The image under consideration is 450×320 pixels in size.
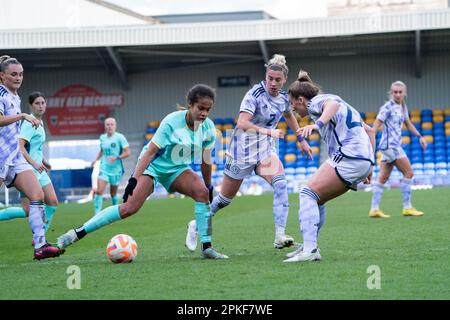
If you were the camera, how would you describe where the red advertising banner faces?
facing the viewer

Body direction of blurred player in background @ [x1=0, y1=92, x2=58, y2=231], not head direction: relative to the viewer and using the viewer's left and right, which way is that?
facing the viewer and to the right of the viewer

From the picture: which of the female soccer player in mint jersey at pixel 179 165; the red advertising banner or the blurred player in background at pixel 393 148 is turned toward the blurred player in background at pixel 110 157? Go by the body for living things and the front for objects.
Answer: the red advertising banner

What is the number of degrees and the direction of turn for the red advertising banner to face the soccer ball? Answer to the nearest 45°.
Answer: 0° — it already faces it

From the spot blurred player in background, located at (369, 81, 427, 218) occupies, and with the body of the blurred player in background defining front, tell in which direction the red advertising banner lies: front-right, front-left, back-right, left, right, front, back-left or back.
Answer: back

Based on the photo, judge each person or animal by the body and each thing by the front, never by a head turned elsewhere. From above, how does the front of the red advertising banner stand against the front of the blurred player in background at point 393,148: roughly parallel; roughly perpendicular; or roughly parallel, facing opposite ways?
roughly parallel

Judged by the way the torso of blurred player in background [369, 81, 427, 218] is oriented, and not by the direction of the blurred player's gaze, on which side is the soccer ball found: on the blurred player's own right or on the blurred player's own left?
on the blurred player's own right

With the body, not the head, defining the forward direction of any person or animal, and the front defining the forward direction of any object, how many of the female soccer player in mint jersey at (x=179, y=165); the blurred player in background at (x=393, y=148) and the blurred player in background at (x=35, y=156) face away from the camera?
0

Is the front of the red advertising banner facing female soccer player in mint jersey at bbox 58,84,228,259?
yes

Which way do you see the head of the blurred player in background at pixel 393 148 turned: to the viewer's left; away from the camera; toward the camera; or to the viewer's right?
toward the camera

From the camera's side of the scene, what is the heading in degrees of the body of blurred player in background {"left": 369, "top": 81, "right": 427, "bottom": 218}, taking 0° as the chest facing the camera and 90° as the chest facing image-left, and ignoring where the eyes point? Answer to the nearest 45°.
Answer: approximately 315°
